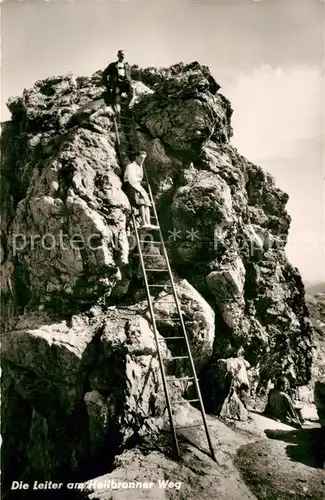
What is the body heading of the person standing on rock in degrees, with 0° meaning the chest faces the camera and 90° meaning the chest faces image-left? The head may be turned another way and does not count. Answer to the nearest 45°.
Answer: approximately 0°
